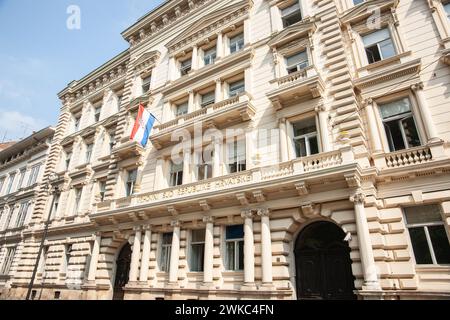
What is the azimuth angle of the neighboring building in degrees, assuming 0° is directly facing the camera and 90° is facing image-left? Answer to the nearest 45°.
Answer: approximately 45°

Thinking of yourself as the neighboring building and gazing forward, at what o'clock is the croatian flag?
The croatian flag is roughly at 10 o'clock from the neighboring building.
